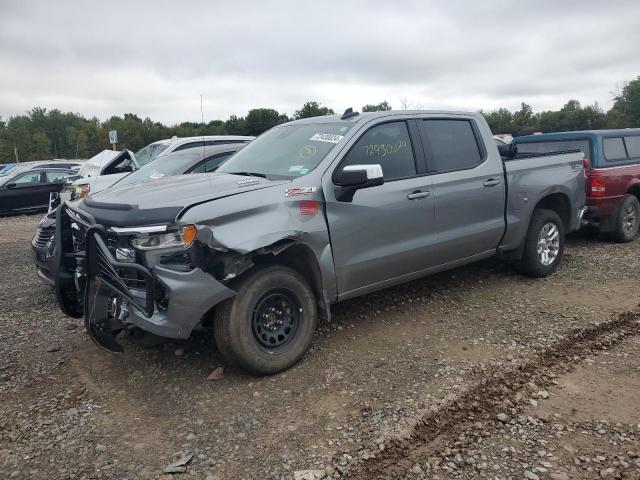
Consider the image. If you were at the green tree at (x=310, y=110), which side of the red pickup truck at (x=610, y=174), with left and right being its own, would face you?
left

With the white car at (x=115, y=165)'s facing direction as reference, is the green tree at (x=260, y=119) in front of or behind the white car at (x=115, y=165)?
behind

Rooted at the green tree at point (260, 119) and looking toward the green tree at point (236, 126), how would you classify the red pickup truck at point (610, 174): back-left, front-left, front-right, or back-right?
back-left

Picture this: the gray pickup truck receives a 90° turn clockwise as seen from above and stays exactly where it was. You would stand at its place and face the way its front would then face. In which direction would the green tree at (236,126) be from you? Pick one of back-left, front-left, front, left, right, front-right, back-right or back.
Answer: front-right

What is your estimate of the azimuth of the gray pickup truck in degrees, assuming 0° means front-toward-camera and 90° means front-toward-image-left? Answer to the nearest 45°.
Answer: approximately 45°

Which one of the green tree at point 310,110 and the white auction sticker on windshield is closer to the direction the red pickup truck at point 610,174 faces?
the green tree

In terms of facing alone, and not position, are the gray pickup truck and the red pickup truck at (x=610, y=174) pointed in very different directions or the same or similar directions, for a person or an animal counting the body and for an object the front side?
very different directions

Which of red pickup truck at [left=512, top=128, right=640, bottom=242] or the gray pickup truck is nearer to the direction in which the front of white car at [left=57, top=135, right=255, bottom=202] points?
the gray pickup truck

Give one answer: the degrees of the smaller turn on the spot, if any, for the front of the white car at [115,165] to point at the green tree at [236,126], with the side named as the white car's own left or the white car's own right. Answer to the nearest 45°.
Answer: approximately 135° to the white car's own right

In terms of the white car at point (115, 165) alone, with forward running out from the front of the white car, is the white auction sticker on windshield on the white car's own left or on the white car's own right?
on the white car's own left

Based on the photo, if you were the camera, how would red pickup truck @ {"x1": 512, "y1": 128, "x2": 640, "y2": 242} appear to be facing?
facing away from the viewer and to the right of the viewer
